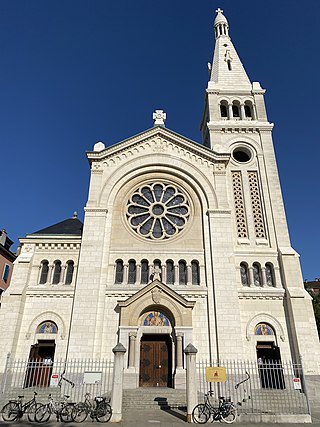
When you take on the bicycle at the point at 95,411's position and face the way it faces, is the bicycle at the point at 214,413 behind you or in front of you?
behind

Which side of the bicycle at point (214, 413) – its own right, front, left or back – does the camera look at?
left

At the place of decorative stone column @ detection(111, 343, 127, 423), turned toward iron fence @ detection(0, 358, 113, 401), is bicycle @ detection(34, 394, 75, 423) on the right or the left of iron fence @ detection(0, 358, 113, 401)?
left

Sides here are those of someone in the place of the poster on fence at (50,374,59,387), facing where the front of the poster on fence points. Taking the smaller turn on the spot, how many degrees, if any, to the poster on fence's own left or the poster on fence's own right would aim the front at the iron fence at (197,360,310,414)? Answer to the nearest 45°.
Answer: approximately 90° to the poster on fence's own left

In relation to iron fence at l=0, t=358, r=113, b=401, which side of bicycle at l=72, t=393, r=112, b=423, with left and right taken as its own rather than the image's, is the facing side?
right

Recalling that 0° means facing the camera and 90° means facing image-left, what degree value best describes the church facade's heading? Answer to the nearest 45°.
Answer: approximately 0°

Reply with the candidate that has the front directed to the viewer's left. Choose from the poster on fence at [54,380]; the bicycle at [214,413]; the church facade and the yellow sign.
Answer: the bicycle
